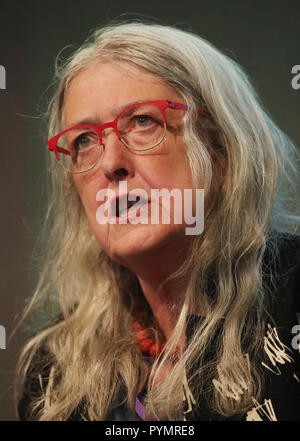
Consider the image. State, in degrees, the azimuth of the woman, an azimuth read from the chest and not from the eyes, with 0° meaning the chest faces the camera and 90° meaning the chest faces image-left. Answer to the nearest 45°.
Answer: approximately 45°
